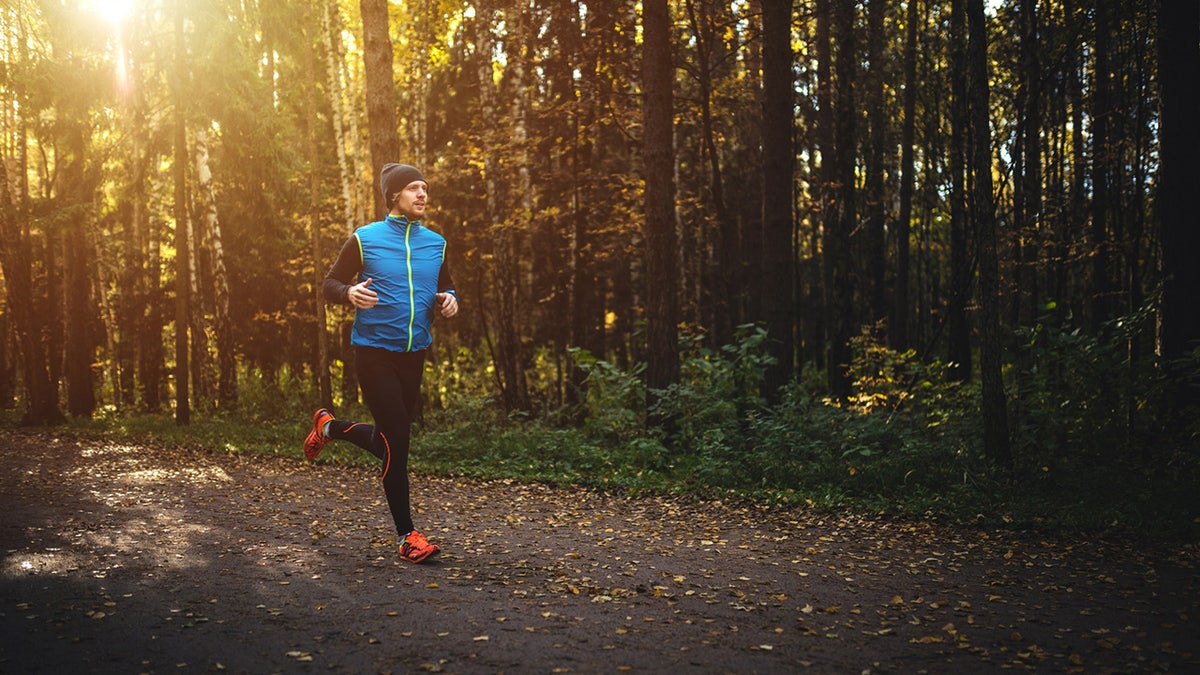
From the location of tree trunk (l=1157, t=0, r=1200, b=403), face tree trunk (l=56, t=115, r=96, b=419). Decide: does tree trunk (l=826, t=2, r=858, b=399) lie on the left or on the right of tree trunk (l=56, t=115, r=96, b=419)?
right

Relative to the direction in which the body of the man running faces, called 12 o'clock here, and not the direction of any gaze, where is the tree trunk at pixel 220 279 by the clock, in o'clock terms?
The tree trunk is roughly at 7 o'clock from the man running.

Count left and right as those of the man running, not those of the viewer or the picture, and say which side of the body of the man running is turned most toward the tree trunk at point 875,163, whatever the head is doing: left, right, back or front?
left

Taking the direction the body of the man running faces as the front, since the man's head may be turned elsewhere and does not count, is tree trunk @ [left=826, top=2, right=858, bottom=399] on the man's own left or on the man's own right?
on the man's own left

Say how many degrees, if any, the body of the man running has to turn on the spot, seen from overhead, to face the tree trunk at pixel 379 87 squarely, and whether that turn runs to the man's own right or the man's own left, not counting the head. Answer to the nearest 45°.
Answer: approximately 135° to the man's own left

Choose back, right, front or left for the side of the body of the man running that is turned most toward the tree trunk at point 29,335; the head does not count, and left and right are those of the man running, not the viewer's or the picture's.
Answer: back

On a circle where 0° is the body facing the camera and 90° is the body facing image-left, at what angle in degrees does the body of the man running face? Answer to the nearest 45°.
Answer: approximately 315°

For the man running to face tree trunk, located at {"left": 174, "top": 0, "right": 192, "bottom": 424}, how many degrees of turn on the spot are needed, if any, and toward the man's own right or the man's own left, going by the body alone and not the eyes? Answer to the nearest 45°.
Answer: approximately 135° to the man's own left

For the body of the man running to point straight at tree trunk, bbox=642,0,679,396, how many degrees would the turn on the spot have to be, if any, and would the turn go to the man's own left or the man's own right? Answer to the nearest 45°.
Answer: approximately 90° to the man's own left

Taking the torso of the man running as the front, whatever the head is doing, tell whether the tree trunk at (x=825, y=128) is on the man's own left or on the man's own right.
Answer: on the man's own left

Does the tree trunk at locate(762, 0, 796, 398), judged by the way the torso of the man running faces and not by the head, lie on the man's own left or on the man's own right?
on the man's own left
